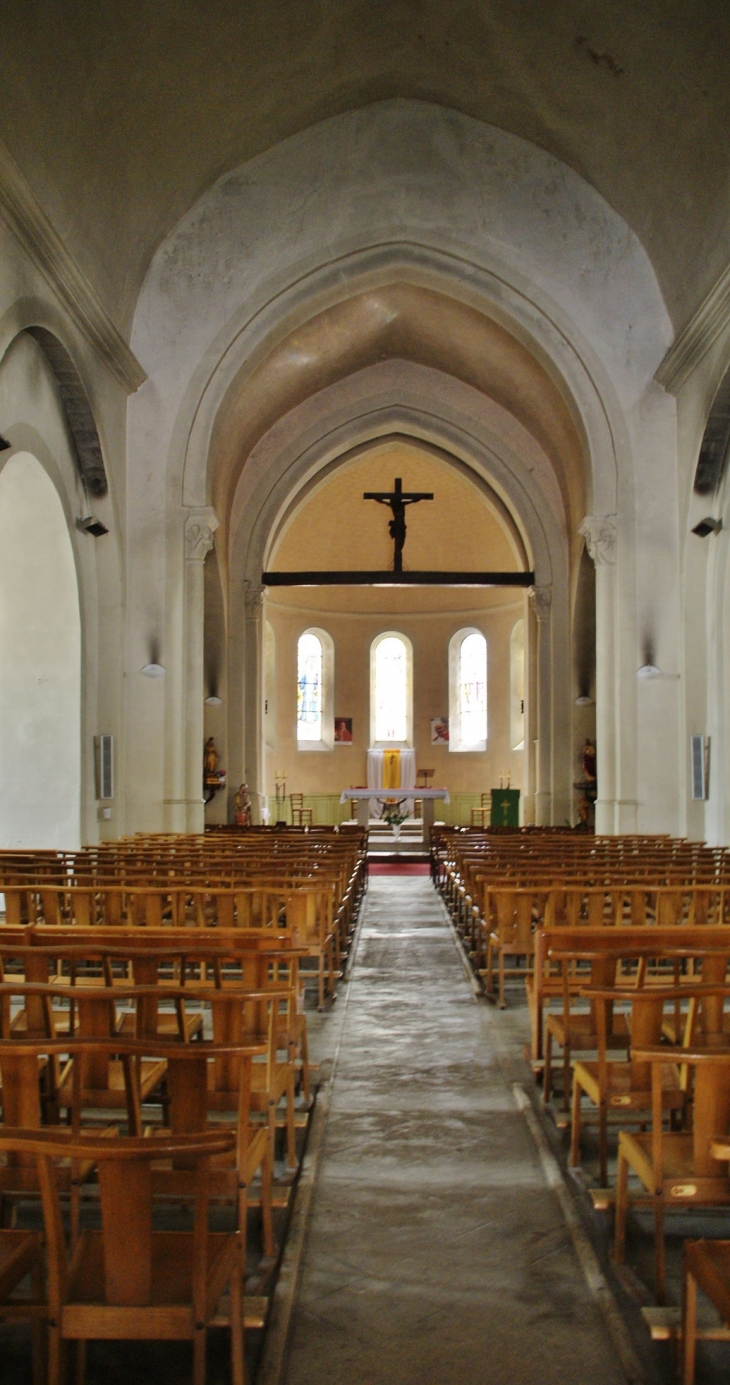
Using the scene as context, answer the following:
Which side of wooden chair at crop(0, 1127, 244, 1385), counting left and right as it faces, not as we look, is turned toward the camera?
back

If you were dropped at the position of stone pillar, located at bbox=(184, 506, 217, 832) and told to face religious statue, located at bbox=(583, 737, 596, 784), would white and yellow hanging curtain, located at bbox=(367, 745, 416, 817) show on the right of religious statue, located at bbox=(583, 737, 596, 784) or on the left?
left

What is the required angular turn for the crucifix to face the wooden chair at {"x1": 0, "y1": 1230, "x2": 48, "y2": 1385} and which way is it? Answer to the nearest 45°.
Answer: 0° — it already faces it

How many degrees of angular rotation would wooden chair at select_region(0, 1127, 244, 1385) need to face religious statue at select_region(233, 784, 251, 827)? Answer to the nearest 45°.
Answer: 0° — it already faces it

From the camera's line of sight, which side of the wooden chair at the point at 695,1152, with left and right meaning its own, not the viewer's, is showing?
back

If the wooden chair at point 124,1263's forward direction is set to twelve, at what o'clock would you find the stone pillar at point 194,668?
The stone pillar is roughly at 12 o'clock from the wooden chair.

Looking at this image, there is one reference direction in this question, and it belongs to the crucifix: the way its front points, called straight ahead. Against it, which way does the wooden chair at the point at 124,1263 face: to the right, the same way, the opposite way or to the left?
the opposite way

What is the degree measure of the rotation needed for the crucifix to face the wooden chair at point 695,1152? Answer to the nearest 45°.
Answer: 0° — it already faces it

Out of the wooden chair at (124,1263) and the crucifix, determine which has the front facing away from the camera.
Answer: the wooden chair

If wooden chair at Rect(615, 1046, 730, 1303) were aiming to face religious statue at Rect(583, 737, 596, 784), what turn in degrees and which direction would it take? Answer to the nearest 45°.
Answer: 0° — it already faces it

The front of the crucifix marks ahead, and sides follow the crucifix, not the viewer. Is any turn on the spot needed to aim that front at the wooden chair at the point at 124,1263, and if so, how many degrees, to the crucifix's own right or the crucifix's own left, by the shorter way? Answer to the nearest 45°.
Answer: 0° — it already faces it

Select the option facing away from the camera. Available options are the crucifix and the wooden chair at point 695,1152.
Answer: the wooden chair
